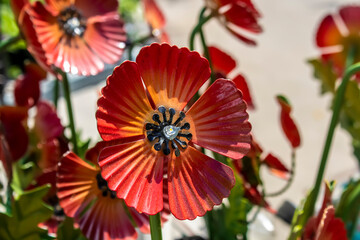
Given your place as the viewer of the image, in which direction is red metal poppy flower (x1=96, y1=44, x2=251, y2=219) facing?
facing the viewer
